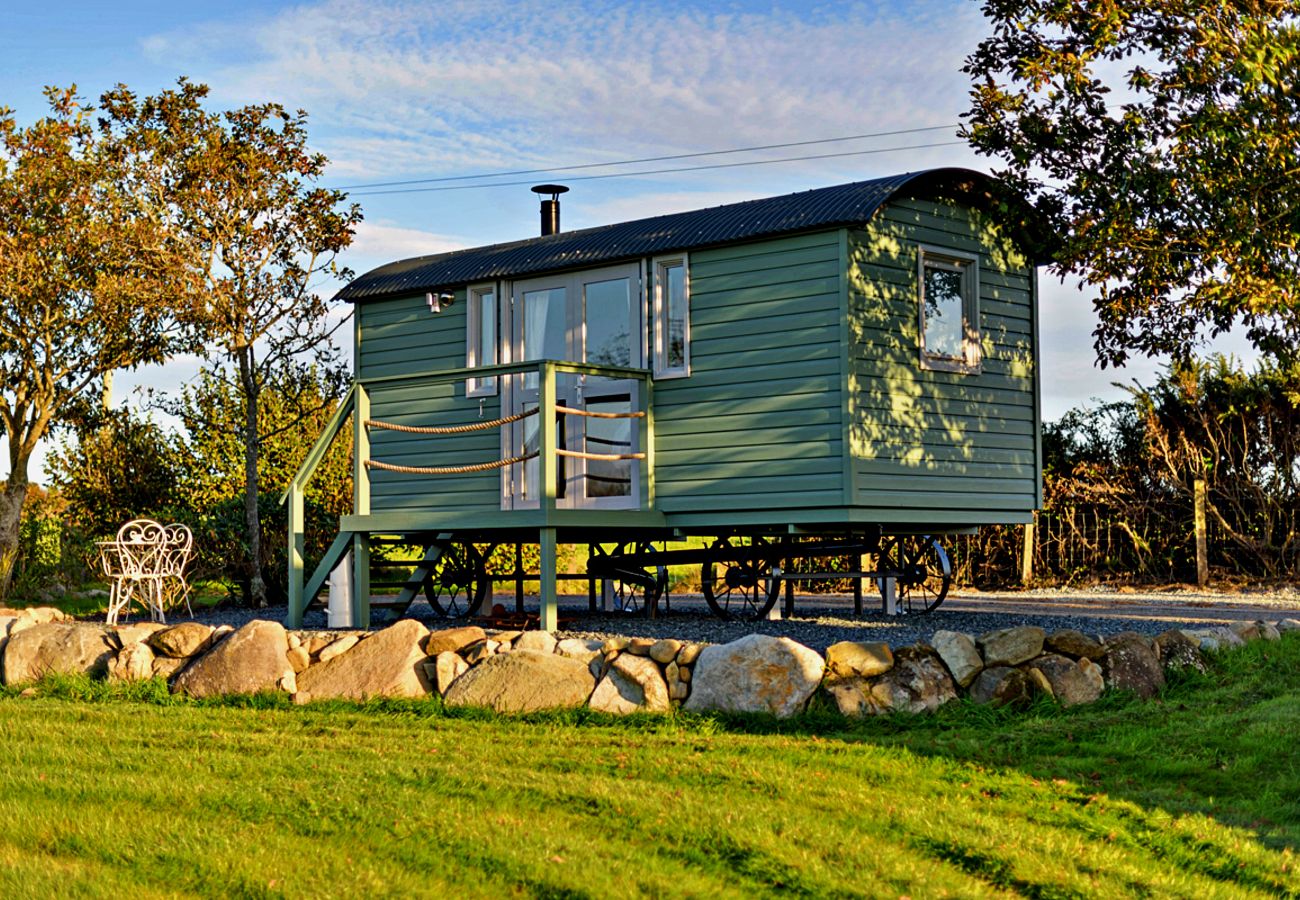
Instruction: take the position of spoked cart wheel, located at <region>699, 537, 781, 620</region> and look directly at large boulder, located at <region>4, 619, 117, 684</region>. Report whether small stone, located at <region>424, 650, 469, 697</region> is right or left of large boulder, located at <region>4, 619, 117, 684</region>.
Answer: left

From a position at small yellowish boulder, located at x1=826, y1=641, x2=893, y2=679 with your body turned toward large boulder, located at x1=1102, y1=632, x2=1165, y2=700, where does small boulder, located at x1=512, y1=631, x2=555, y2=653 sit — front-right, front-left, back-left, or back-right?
back-left

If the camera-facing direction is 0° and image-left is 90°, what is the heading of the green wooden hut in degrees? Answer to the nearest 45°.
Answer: approximately 45°

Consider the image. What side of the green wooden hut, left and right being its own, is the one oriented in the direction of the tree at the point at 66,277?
right

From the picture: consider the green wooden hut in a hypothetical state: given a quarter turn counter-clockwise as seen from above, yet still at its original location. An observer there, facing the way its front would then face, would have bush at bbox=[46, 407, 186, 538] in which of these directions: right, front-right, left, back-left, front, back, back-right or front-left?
back

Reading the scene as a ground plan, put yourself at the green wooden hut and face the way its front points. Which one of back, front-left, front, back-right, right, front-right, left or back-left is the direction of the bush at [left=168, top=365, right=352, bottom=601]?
right

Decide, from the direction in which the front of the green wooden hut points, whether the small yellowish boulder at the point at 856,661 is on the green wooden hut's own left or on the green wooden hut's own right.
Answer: on the green wooden hut's own left

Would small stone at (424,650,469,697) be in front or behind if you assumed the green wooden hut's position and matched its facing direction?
in front

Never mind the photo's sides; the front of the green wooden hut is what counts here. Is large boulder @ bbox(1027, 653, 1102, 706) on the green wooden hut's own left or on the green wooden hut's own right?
on the green wooden hut's own left

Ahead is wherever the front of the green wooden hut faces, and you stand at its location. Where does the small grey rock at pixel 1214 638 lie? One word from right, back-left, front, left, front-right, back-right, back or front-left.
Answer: left
